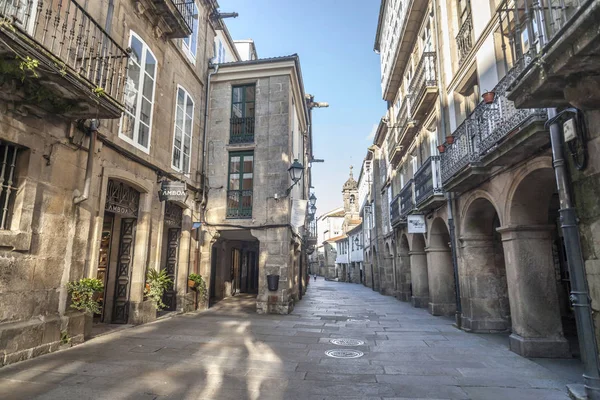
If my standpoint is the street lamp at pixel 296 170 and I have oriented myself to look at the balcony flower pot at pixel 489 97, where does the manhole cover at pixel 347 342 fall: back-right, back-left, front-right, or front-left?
front-right

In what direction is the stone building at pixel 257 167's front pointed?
toward the camera

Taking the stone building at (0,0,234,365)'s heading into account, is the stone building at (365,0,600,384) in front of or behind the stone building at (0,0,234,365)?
in front

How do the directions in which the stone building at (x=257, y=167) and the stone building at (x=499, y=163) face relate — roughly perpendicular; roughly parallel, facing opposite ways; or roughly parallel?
roughly perpendicular

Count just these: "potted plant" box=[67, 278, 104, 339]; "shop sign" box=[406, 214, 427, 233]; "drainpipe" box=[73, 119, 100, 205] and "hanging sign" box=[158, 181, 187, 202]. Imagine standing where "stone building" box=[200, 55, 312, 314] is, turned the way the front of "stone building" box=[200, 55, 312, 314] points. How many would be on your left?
1

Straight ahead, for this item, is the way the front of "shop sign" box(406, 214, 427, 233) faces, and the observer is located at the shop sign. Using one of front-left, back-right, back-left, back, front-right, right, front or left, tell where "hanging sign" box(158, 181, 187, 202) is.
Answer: front-right

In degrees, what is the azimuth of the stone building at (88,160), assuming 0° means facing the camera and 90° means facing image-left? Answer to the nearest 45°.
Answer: approximately 315°

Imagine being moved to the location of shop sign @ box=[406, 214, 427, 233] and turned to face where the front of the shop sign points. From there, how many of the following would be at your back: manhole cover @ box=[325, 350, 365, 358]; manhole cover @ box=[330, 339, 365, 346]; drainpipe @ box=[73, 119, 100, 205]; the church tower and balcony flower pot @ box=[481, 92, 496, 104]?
1

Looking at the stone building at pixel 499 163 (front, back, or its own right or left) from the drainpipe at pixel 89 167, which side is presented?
front

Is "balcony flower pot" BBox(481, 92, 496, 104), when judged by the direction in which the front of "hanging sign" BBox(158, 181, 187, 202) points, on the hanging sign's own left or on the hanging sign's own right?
on the hanging sign's own left

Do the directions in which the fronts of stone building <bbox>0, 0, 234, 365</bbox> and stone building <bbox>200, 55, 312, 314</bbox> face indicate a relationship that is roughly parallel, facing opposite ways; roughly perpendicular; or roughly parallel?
roughly perpendicular

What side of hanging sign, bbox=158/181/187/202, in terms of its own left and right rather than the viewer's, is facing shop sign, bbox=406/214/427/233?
left

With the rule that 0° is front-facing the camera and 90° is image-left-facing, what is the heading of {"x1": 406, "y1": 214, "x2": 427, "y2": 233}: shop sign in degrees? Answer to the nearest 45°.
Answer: approximately 0°

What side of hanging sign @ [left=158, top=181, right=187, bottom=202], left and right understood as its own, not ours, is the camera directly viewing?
front

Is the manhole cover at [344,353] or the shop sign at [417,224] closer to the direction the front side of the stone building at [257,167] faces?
the manhole cover
